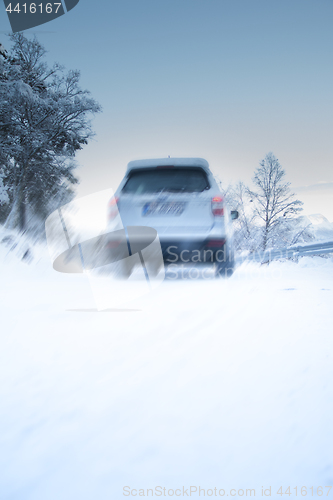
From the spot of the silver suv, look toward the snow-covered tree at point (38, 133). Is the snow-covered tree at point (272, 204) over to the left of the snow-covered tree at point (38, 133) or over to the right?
right

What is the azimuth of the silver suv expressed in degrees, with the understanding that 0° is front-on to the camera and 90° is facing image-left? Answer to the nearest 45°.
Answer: approximately 180°

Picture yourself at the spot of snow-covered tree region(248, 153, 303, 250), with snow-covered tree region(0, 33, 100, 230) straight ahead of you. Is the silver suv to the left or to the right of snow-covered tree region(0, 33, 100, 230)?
left

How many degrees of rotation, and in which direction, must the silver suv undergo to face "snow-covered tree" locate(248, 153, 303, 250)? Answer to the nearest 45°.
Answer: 0° — it already faces it

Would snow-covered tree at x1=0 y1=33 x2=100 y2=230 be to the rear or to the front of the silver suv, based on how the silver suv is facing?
to the front
